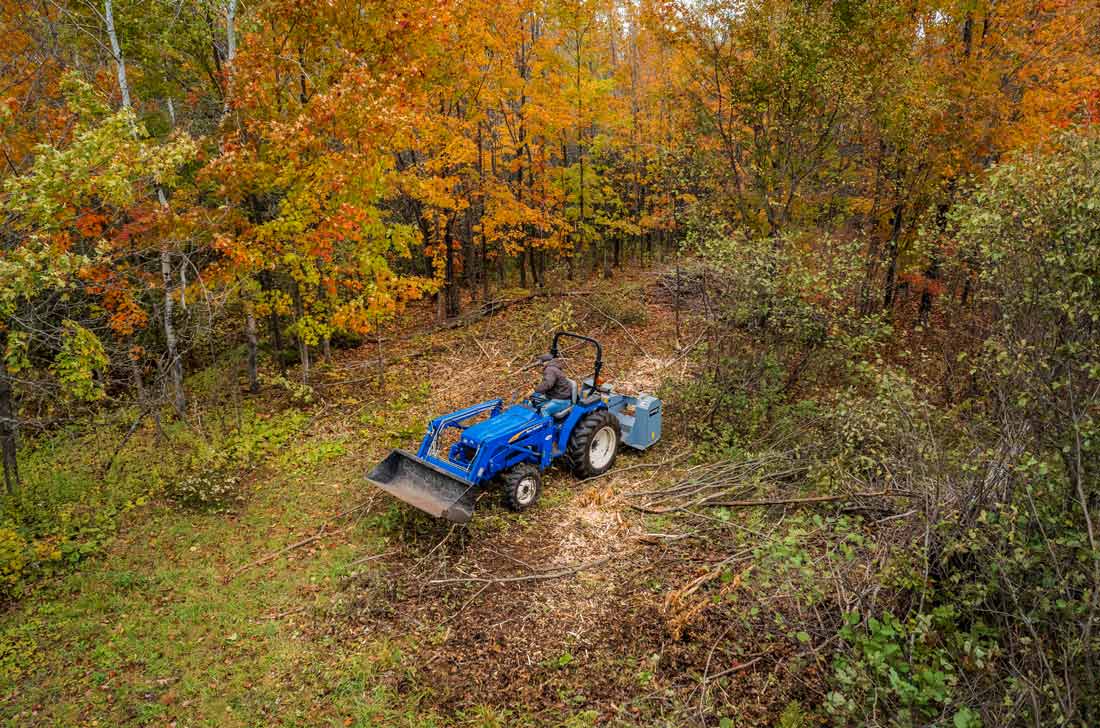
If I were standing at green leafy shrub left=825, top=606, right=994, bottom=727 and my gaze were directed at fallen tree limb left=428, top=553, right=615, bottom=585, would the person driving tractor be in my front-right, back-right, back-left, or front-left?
front-right

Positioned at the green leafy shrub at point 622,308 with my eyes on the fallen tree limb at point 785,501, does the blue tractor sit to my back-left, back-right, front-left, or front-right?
front-right

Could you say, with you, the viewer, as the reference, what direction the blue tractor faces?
facing the viewer and to the left of the viewer

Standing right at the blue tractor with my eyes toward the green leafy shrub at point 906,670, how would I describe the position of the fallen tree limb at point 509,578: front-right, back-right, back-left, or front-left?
front-right

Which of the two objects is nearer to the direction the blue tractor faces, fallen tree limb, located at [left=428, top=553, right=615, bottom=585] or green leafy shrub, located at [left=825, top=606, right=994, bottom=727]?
the fallen tree limb

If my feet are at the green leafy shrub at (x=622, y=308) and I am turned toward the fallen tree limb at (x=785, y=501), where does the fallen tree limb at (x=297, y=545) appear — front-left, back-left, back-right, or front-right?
front-right

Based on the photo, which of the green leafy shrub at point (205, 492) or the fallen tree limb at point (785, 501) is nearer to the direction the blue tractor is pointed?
the green leafy shrub

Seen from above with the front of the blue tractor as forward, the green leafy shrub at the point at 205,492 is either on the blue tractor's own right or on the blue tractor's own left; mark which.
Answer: on the blue tractor's own right

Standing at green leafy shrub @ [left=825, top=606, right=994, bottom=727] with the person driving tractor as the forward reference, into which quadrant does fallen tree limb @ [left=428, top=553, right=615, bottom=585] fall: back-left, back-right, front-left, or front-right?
front-left

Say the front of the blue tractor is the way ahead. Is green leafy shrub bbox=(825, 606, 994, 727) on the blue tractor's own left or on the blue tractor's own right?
on the blue tractor's own left

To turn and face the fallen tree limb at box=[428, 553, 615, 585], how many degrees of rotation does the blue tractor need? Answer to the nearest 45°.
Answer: approximately 45° to its left

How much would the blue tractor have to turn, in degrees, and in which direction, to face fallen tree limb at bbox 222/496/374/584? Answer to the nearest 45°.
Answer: approximately 45° to its right
